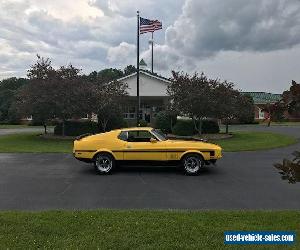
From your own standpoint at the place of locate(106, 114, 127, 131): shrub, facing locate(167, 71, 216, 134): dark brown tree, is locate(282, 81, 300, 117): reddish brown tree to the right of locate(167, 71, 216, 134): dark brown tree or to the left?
left

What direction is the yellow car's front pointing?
to the viewer's right

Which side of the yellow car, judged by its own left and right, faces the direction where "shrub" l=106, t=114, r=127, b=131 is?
left

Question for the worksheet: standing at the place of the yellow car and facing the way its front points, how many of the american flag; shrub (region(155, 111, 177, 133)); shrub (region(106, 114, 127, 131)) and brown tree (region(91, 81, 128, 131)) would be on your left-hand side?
4

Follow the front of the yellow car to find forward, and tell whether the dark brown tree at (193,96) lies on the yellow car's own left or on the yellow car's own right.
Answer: on the yellow car's own left

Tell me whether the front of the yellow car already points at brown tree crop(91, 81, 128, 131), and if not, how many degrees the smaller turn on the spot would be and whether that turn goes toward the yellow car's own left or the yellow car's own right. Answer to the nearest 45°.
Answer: approximately 90° to the yellow car's own left

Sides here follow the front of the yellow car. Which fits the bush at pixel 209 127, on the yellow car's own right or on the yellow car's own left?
on the yellow car's own left

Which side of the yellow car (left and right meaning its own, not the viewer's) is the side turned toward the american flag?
left

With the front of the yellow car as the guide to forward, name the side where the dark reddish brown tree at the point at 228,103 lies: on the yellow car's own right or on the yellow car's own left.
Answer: on the yellow car's own left

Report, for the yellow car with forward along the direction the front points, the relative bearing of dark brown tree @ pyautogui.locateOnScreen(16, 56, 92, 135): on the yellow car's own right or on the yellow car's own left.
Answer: on the yellow car's own left
